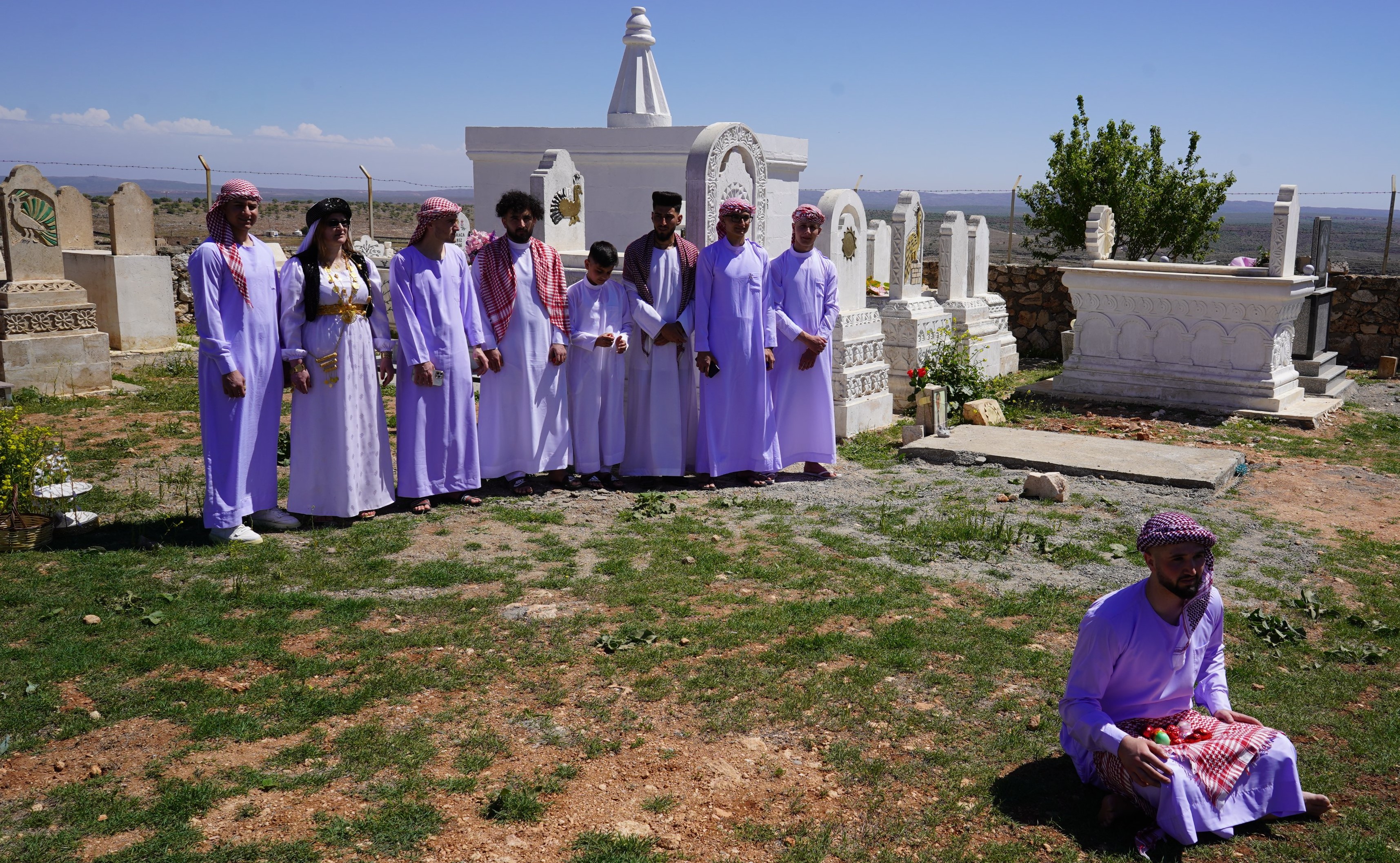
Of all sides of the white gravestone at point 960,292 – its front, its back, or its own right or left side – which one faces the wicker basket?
right

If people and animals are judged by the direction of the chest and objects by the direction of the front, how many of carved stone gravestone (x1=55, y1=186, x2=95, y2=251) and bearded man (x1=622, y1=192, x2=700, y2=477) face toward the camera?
2

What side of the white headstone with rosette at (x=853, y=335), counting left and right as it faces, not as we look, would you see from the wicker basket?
right

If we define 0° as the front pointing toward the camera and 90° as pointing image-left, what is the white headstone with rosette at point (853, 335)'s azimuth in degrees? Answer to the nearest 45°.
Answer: approximately 315°

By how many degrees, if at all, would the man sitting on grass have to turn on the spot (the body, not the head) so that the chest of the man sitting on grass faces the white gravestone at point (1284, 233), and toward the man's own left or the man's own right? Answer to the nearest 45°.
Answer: approximately 135° to the man's own left

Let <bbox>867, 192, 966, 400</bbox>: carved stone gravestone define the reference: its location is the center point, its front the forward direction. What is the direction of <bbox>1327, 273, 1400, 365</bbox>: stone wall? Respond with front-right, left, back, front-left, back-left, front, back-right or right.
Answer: left

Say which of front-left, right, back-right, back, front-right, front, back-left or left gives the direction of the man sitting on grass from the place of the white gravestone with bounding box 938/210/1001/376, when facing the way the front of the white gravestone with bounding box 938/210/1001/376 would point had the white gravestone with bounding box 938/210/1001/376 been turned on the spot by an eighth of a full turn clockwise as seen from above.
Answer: front

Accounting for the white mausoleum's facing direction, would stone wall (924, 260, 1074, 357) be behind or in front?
in front

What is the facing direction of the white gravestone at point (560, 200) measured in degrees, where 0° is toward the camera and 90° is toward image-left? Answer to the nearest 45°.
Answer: approximately 315°

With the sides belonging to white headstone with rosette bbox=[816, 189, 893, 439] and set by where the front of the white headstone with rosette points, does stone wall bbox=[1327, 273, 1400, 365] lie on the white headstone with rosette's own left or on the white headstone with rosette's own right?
on the white headstone with rosette's own left

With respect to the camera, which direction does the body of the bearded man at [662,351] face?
toward the camera

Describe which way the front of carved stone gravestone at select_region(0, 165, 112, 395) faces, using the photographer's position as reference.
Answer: facing the viewer and to the right of the viewer

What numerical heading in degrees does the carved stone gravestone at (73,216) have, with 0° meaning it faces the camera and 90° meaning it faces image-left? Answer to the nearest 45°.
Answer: approximately 0°

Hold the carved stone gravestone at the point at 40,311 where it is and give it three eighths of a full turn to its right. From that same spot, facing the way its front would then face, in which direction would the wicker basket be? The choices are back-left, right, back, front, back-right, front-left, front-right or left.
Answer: left
